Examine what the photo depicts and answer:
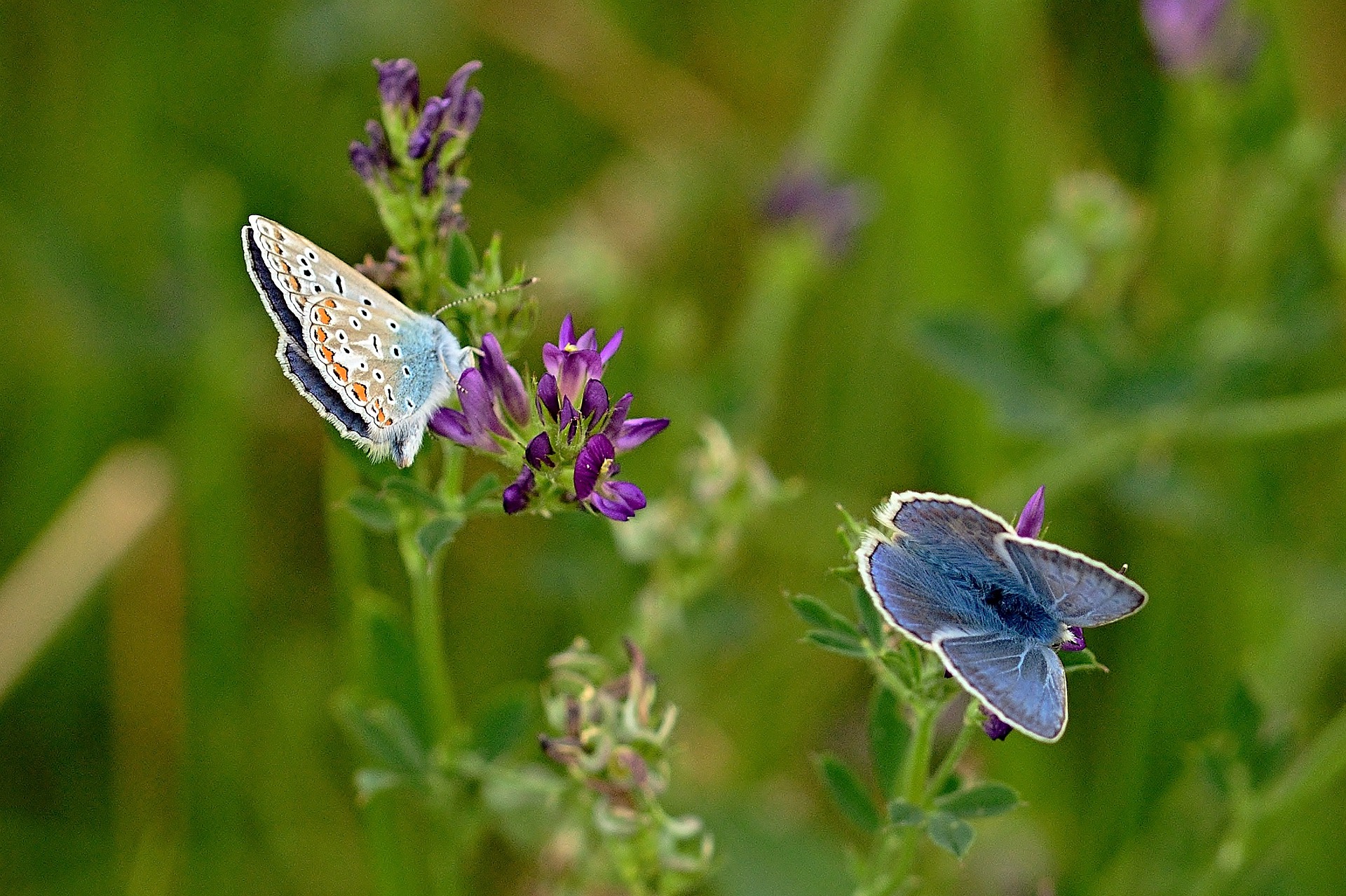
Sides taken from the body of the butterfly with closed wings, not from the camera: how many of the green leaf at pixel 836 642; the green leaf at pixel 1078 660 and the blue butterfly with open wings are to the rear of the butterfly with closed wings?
0

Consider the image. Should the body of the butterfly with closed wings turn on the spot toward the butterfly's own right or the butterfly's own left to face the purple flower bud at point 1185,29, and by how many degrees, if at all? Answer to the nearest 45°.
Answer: approximately 45° to the butterfly's own left

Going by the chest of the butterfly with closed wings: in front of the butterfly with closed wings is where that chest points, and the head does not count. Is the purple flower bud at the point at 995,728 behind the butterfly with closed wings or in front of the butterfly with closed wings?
in front

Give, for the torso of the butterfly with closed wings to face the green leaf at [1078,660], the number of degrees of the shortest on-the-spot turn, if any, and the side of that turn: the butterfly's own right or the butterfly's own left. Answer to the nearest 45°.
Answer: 0° — it already faces it

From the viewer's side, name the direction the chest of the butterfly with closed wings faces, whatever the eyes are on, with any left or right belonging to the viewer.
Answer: facing to the right of the viewer

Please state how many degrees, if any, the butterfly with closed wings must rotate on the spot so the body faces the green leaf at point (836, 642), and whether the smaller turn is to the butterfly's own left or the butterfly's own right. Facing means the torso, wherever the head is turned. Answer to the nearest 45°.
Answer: approximately 45° to the butterfly's own right

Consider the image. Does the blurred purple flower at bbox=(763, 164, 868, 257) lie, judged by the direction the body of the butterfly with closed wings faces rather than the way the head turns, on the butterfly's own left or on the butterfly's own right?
on the butterfly's own left
